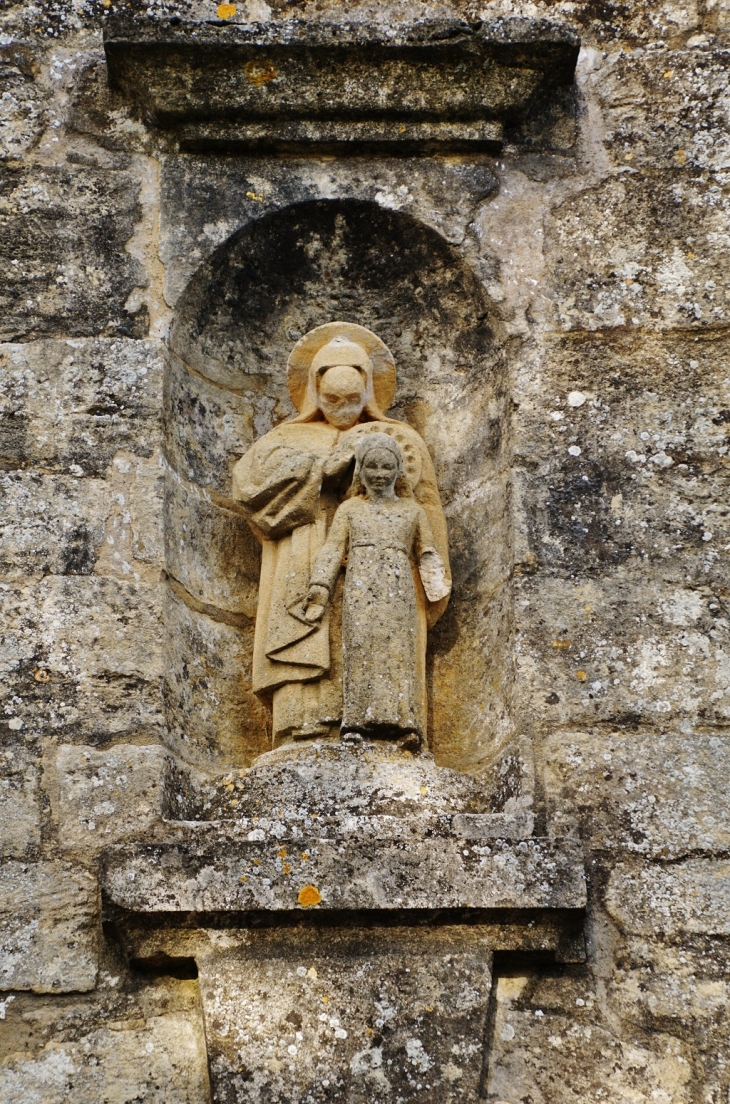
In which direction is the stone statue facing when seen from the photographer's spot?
facing the viewer
